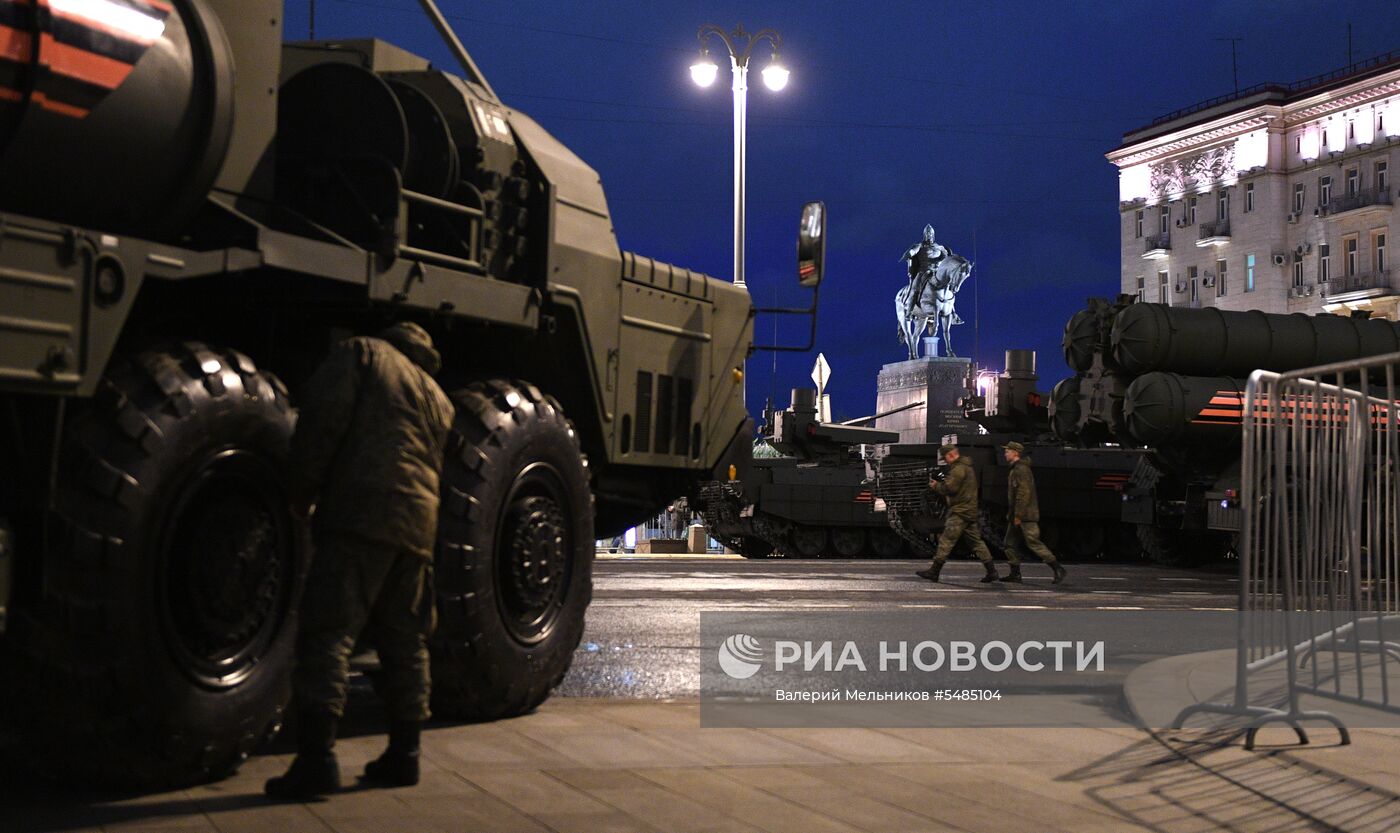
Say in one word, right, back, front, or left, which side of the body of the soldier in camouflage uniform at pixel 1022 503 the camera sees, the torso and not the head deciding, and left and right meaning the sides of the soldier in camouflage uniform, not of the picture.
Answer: left

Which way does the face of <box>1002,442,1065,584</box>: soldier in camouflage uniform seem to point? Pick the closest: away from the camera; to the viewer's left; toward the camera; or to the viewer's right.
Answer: to the viewer's left

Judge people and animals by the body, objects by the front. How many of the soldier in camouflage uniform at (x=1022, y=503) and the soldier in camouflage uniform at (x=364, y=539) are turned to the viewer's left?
1

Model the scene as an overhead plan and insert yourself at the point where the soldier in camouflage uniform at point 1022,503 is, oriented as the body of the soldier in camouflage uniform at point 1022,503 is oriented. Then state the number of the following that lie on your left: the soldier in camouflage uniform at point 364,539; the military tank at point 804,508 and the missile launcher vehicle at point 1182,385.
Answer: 1

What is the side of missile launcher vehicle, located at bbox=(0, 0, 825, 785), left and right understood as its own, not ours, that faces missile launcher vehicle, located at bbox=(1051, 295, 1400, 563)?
front
